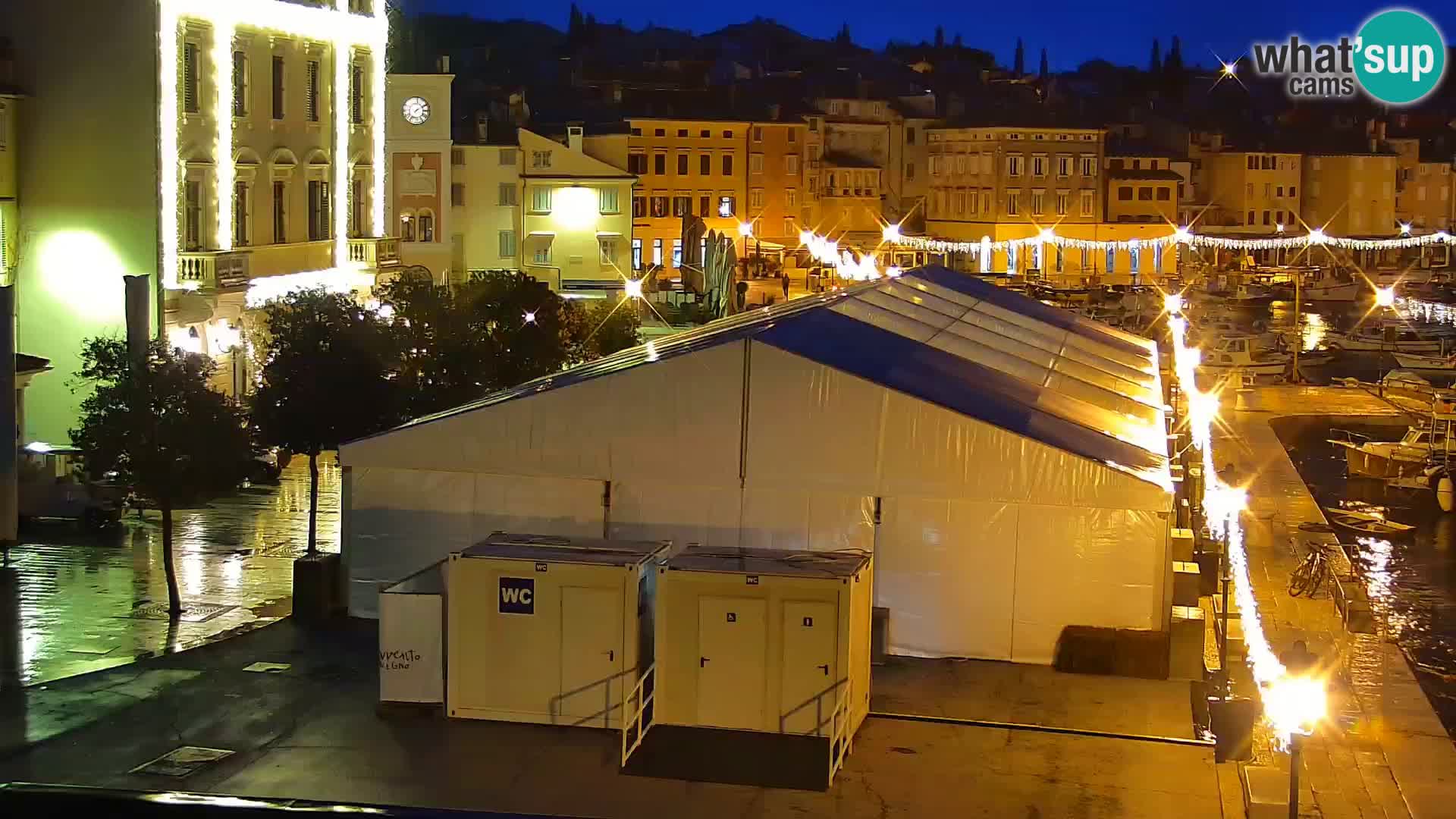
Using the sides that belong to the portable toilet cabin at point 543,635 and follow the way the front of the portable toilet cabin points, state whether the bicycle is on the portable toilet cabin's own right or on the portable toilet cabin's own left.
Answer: on the portable toilet cabin's own left

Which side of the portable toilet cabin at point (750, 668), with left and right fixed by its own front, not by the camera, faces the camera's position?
front

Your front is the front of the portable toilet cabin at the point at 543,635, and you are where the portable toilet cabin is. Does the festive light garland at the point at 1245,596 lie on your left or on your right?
on your left

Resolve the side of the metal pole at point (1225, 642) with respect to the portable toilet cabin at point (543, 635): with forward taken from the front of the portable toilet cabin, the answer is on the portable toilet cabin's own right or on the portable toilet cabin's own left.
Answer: on the portable toilet cabin's own left

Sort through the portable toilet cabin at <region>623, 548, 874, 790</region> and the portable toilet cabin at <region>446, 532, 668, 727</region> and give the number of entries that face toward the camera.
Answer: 2

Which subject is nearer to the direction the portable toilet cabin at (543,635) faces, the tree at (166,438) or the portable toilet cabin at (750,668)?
the portable toilet cabin

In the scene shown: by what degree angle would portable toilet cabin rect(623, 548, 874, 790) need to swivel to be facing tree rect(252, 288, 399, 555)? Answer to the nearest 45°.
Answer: approximately 135° to its right

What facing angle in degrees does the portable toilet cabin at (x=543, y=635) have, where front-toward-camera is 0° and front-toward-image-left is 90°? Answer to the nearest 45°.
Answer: approximately 0°

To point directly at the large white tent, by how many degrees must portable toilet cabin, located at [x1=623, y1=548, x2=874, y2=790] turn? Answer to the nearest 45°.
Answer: approximately 180°
